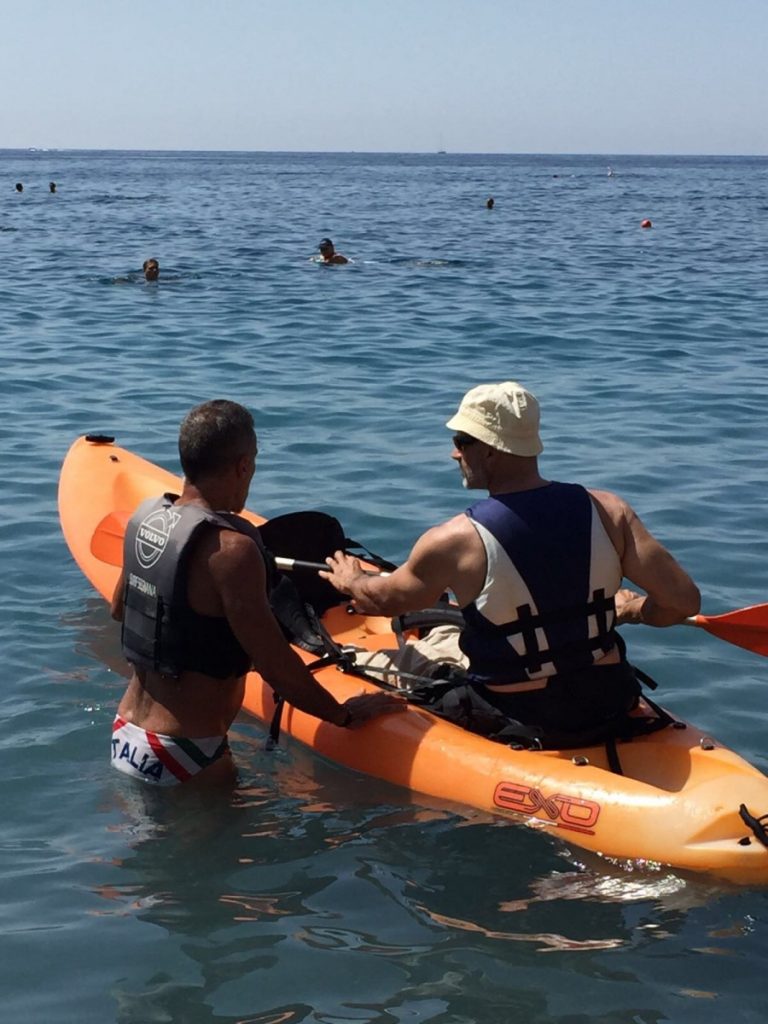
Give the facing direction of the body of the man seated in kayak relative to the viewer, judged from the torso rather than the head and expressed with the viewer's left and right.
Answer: facing away from the viewer and to the left of the viewer

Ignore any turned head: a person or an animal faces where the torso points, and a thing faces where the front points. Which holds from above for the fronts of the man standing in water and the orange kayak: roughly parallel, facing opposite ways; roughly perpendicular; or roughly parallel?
roughly perpendicular

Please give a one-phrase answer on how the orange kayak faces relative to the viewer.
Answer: facing away from the viewer and to the left of the viewer

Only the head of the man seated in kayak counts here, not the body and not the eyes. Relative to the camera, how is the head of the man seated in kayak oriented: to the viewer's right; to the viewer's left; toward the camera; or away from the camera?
to the viewer's left

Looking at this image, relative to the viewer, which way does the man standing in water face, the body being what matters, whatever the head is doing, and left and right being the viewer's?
facing away from the viewer and to the right of the viewer

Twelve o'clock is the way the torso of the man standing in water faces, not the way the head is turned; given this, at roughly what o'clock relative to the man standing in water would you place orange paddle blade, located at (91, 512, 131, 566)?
The orange paddle blade is roughly at 10 o'clock from the man standing in water.

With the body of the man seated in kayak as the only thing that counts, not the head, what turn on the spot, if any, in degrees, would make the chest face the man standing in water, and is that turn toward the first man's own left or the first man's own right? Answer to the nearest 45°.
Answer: approximately 45° to the first man's own left

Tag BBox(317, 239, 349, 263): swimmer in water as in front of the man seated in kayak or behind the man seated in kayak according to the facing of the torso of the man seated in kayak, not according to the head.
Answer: in front
